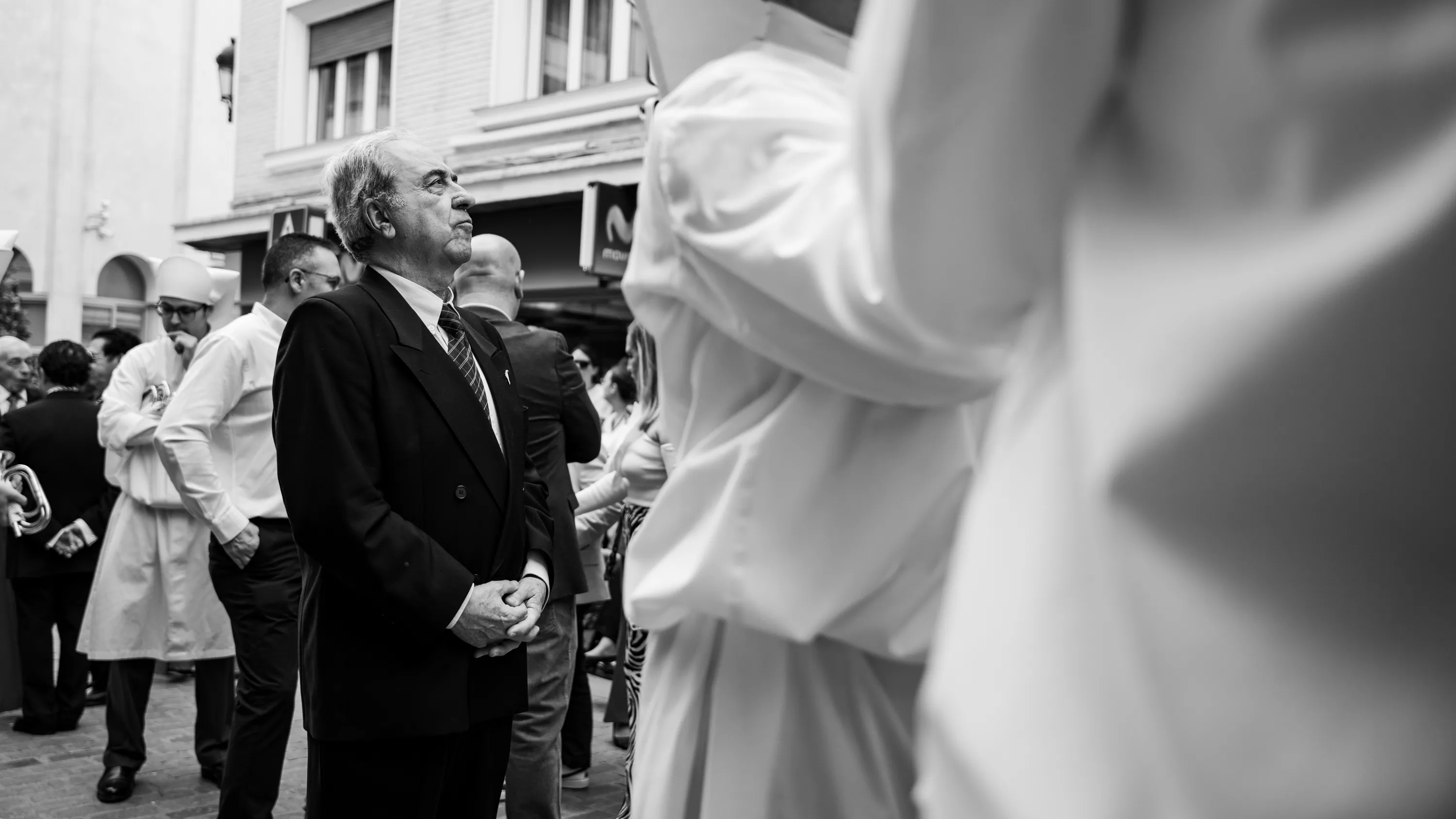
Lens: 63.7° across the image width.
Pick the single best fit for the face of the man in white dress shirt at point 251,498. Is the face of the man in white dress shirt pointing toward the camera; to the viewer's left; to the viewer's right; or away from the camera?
to the viewer's right

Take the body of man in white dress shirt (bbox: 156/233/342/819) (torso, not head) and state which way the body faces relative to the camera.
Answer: to the viewer's right

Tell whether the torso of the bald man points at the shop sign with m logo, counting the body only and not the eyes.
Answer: yes

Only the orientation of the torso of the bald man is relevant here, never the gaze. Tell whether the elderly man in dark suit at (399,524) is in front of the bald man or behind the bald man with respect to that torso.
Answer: behind

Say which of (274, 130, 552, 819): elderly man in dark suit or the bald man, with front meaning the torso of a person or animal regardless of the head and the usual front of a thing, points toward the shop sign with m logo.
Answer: the bald man

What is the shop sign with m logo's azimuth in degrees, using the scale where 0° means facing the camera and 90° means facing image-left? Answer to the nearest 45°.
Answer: approximately 315°

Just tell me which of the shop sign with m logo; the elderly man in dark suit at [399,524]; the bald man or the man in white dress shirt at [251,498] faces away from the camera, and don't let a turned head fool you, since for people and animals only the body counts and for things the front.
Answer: the bald man

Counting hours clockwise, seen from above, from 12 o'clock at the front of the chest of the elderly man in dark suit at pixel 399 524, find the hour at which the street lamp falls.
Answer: The street lamp is roughly at 7 o'clock from the elderly man in dark suit.

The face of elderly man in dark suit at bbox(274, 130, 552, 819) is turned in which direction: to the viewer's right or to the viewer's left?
to the viewer's right

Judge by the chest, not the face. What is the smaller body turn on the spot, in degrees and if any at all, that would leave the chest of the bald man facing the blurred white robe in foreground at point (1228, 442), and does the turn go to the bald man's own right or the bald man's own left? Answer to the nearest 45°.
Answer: approximately 180°

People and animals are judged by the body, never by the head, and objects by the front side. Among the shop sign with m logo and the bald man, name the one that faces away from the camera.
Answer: the bald man

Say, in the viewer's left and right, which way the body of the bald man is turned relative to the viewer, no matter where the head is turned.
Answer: facing away from the viewer
